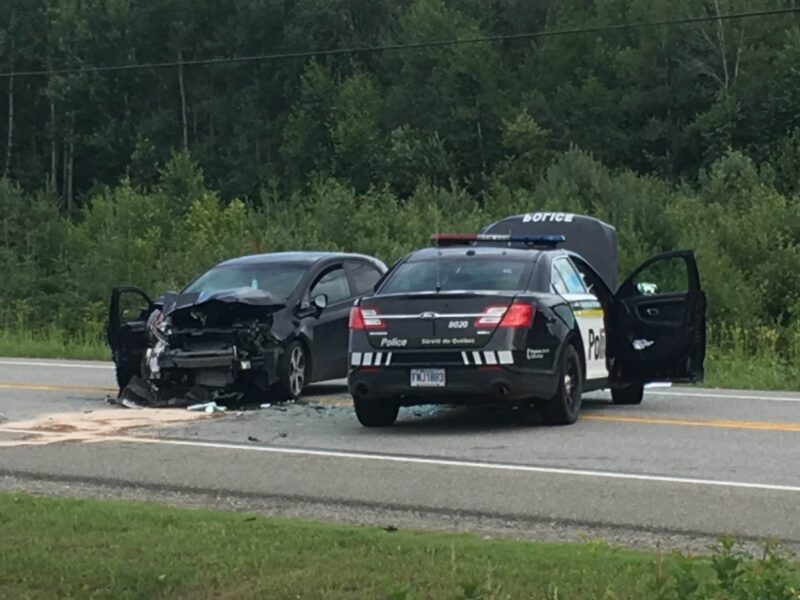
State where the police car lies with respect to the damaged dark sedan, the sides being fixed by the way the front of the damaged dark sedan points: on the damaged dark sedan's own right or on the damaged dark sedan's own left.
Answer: on the damaged dark sedan's own left

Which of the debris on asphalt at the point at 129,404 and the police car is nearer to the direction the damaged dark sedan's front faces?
the debris on asphalt

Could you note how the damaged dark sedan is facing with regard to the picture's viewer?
facing the viewer and to the left of the viewer

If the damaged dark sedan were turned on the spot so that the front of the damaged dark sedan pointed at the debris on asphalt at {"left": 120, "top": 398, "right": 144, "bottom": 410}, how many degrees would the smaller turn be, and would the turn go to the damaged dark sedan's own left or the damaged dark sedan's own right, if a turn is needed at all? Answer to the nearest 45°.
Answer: approximately 45° to the damaged dark sedan's own right
